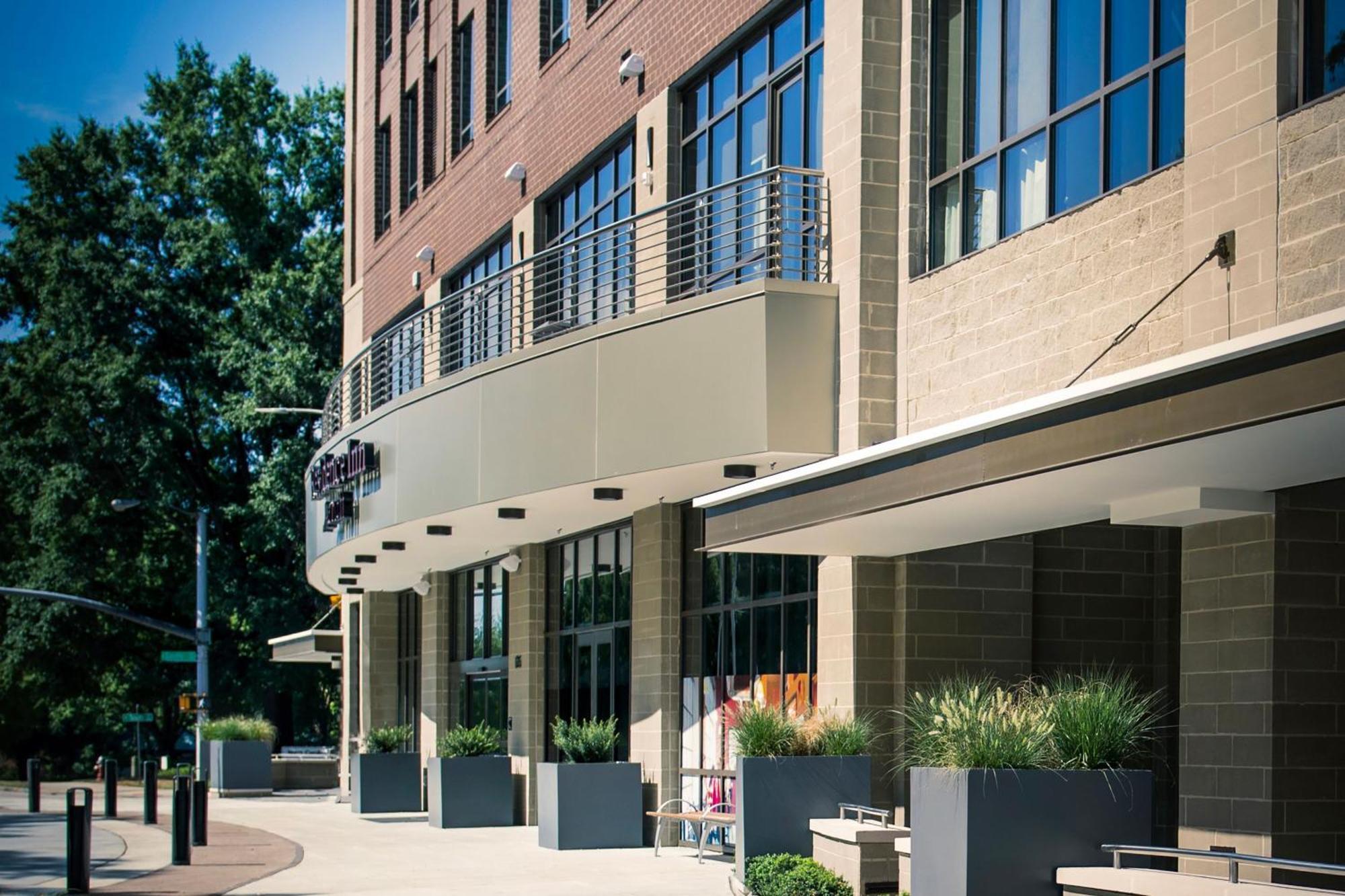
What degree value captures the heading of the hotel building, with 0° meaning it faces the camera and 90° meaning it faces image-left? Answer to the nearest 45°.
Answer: approximately 45°

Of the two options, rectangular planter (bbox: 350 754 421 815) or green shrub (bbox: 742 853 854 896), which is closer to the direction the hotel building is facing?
the green shrub

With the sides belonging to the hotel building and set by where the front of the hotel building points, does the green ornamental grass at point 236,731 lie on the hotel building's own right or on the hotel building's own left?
on the hotel building's own right

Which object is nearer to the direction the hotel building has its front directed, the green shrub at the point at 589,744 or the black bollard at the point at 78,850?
the black bollard
